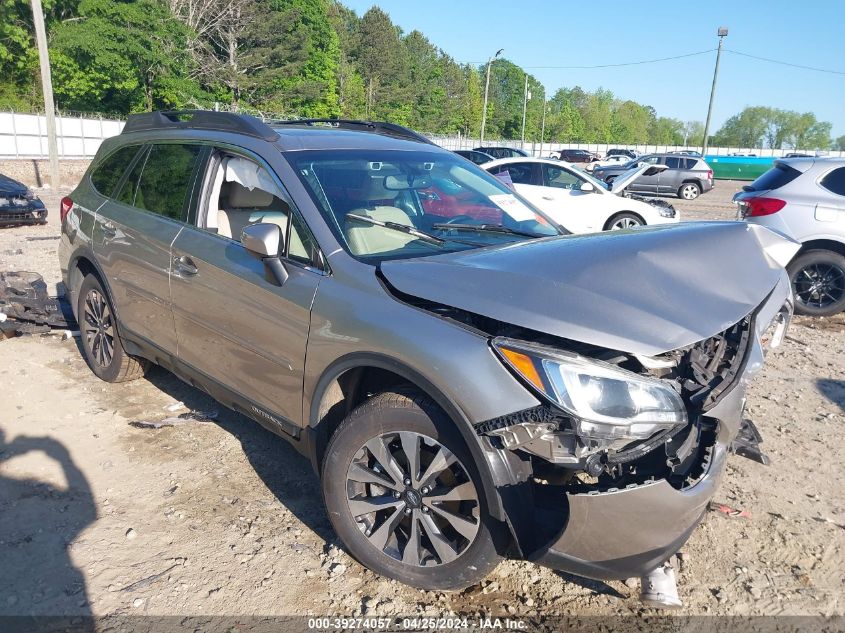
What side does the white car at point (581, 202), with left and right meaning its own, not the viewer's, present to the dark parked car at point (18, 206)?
back

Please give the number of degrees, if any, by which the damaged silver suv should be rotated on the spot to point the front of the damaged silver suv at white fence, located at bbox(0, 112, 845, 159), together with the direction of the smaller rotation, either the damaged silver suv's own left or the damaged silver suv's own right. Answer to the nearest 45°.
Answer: approximately 180°

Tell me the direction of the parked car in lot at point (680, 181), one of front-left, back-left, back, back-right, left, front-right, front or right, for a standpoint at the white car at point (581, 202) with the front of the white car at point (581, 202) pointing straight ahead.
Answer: left

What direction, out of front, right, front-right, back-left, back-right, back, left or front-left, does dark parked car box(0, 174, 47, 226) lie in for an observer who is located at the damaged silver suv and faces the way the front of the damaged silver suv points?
back

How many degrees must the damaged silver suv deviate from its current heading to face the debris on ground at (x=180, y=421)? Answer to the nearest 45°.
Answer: approximately 180°

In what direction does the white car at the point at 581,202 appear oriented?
to the viewer's right

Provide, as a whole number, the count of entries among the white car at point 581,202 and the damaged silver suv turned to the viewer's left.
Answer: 0

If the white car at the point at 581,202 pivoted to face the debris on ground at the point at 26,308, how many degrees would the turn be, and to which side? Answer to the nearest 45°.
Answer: approximately 135° to its right

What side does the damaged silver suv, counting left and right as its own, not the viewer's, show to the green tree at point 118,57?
back

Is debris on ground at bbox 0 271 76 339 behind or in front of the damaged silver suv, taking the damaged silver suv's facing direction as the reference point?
behind

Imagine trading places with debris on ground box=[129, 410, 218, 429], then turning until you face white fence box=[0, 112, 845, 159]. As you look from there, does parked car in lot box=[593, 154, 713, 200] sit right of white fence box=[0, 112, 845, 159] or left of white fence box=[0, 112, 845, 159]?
right

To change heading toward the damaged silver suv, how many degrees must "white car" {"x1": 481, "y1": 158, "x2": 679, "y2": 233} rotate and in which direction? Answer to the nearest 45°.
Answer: approximately 90° to its right

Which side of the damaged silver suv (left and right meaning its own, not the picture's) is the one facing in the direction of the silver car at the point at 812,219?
left

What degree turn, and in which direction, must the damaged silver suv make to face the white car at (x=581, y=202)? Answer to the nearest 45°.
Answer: approximately 135° to its left

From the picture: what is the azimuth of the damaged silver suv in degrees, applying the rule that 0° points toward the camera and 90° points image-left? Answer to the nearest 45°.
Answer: approximately 315°
